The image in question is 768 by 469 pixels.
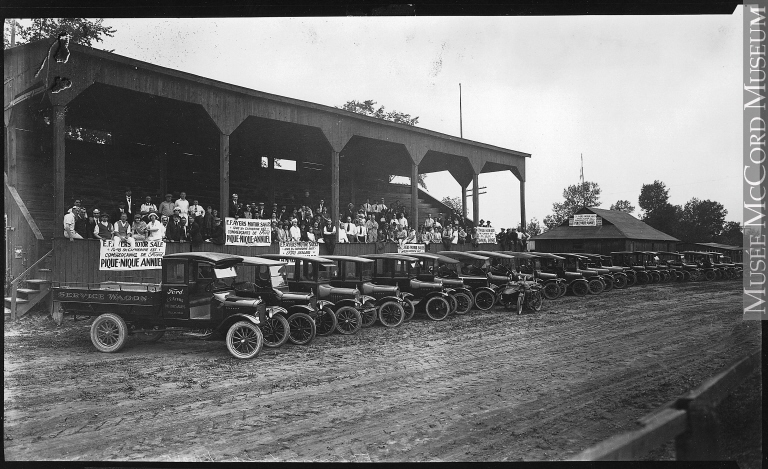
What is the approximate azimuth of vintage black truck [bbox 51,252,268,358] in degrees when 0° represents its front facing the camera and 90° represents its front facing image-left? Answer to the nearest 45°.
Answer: approximately 270°

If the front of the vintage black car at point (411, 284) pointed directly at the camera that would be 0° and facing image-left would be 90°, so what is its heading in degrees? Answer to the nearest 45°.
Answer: approximately 270°

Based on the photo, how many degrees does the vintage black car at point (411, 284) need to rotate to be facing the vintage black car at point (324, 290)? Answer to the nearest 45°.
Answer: approximately 135° to its right

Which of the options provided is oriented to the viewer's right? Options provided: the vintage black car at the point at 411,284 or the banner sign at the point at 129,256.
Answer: the vintage black car
